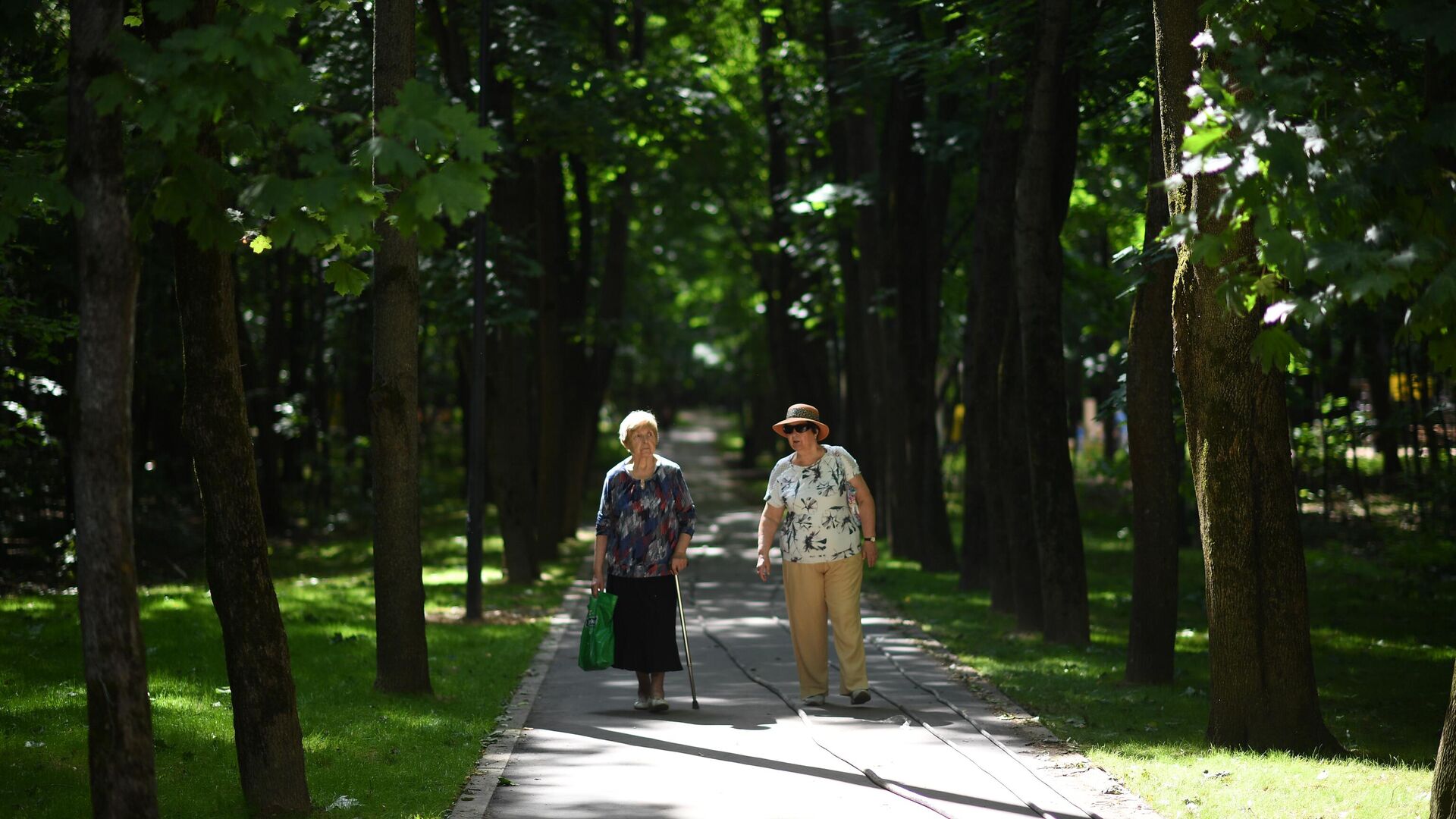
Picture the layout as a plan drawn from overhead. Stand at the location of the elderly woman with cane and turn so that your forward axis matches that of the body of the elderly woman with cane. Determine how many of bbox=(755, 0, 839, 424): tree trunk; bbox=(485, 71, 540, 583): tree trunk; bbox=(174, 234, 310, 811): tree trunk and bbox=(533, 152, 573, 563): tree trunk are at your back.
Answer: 3

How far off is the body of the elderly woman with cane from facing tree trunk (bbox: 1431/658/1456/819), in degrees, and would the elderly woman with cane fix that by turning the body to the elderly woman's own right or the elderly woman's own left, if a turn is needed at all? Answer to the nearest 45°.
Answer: approximately 45° to the elderly woman's own left

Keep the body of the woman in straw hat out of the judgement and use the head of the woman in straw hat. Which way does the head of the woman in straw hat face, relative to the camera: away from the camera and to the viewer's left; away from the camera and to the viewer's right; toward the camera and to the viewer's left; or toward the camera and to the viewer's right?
toward the camera and to the viewer's left

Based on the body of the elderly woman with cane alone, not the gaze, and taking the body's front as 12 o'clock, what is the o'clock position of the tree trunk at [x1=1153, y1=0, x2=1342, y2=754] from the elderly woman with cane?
The tree trunk is roughly at 10 o'clock from the elderly woman with cane.

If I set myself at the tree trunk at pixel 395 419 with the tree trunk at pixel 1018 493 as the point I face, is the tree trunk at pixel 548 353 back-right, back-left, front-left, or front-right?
front-left

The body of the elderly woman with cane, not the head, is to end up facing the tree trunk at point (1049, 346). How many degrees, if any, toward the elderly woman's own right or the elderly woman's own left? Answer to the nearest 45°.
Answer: approximately 135° to the elderly woman's own left

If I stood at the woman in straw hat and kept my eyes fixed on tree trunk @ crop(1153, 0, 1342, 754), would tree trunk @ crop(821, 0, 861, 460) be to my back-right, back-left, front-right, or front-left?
back-left

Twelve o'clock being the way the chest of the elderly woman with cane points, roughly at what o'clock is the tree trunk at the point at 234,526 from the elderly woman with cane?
The tree trunk is roughly at 1 o'clock from the elderly woman with cane.

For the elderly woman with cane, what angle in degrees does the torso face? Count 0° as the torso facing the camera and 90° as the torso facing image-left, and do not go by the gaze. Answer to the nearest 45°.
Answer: approximately 0°

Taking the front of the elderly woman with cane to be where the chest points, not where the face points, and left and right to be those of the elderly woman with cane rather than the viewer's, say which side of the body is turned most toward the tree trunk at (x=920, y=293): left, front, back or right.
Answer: back

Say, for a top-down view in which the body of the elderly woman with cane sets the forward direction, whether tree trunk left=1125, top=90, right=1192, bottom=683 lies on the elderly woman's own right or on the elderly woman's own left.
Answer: on the elderly woman's own left

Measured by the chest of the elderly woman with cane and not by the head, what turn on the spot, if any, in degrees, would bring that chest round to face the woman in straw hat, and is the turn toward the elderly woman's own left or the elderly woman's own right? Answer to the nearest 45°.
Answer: approximately 90° to the elderly woman's own left

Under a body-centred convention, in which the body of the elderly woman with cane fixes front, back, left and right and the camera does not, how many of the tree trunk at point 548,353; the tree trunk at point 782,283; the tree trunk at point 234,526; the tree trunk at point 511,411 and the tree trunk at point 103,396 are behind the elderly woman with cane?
3

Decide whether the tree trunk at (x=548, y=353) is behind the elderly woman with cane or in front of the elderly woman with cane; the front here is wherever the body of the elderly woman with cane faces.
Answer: behind

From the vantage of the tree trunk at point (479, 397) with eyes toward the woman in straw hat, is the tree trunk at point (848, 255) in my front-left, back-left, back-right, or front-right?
back-left

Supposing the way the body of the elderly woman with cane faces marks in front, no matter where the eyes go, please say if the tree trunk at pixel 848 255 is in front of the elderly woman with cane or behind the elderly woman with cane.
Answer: behind
